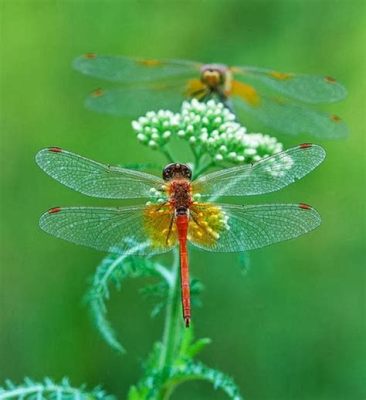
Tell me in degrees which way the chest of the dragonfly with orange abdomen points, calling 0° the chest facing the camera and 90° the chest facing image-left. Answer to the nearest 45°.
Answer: approximately 180°

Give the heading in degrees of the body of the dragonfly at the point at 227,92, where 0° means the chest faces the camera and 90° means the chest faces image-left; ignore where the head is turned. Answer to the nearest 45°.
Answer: approximately 0°

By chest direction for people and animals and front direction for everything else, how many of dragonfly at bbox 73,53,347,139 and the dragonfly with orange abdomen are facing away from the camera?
1

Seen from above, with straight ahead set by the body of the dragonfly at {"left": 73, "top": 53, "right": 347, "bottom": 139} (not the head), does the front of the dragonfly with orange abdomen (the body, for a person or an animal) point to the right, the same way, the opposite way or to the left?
the opposite way
